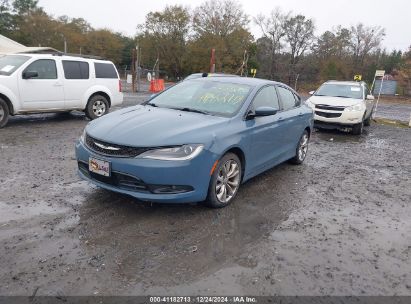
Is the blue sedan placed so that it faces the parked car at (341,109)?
no

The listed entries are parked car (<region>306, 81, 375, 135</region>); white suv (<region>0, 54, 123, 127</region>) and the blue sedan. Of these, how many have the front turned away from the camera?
0

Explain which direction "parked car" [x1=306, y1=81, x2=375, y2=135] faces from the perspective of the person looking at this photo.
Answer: facing the viewer and to the left of the viewer

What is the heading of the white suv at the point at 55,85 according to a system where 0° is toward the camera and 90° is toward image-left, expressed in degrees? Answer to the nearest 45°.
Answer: approximately 45°

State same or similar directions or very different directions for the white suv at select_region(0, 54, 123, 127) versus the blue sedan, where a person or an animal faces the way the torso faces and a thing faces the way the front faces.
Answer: same or similar directions

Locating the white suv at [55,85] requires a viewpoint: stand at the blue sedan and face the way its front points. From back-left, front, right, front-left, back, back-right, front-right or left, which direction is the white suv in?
right

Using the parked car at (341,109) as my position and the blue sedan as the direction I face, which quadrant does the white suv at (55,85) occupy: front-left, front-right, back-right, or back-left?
front-right

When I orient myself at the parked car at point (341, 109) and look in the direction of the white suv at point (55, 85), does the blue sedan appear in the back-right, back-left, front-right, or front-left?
front-left

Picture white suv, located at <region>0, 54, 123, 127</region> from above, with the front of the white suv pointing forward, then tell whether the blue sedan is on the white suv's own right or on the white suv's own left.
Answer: on the white suv's own left

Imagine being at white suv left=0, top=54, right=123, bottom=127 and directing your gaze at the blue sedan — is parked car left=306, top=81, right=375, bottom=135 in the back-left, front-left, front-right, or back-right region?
front-left
